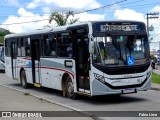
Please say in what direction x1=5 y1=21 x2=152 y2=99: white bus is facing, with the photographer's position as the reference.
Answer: facing the viewer and to the right of the viewer

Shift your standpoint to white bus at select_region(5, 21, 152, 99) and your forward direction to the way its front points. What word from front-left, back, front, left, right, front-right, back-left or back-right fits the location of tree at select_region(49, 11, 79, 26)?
back-left
